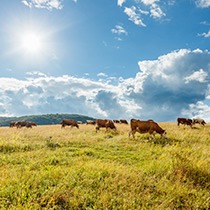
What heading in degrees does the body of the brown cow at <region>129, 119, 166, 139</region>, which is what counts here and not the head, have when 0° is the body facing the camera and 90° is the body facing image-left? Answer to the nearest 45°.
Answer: approximately 270°
